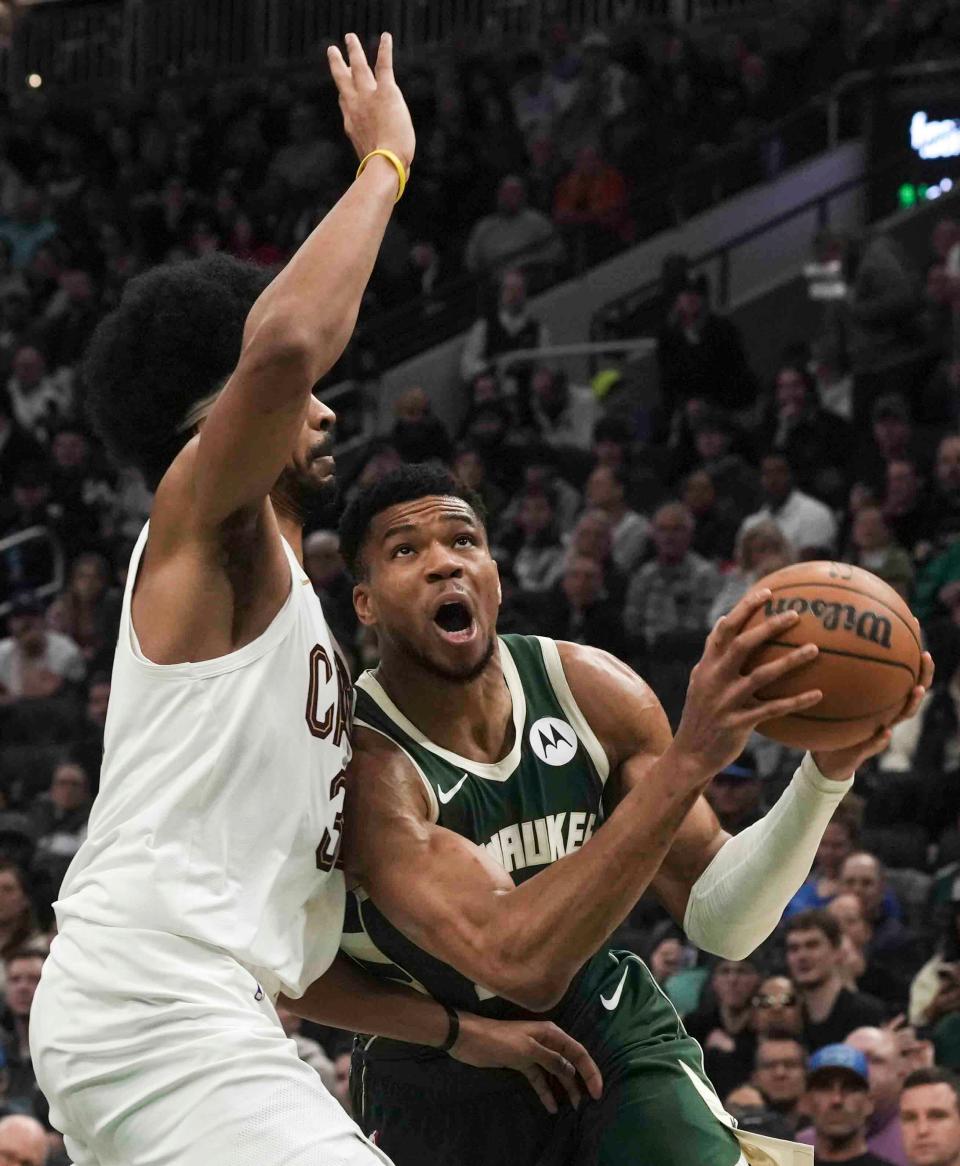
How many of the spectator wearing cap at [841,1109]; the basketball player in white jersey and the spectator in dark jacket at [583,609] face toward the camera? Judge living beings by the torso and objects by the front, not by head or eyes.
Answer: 2

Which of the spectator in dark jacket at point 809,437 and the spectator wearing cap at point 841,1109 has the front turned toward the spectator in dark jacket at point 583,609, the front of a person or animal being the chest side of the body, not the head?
the spectator in dark jacket at point 809,437

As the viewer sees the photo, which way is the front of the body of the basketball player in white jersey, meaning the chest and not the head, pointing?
to the viewer's right

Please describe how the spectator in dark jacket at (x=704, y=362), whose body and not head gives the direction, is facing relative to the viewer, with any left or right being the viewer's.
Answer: facing the viewer and to the left of the viewer

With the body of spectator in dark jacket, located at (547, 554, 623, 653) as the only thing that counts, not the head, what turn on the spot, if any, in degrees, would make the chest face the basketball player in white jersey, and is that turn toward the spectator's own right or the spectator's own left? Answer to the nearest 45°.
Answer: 0° — they already face them

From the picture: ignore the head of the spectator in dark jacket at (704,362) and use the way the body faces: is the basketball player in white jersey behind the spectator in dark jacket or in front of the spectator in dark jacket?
in front

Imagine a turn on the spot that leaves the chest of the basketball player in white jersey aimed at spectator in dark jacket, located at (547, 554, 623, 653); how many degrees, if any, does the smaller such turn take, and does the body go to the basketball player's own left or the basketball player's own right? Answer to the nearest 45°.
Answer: approximately 90° to the basketball player's own left

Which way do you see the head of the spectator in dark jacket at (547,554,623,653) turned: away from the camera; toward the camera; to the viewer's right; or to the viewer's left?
toward the camera

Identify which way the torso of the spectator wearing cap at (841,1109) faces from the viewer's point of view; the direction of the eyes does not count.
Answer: toward the camera

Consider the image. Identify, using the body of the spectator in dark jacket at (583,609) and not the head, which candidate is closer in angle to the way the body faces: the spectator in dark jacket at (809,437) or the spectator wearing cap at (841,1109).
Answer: the spectator wearing cap

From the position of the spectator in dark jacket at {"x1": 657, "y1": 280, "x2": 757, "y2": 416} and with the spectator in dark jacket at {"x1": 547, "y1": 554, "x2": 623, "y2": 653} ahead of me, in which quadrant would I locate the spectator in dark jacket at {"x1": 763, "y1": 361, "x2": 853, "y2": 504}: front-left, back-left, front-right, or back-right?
front-left

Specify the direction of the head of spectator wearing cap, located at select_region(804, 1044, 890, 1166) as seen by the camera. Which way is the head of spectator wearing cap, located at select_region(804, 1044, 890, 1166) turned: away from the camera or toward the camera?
toward the camera

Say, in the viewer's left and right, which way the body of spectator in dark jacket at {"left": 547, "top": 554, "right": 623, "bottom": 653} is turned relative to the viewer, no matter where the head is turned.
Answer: facing the viewer

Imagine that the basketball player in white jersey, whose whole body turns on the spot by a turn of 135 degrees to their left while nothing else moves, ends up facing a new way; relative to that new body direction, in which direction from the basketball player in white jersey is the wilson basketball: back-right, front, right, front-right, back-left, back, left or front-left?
back-right

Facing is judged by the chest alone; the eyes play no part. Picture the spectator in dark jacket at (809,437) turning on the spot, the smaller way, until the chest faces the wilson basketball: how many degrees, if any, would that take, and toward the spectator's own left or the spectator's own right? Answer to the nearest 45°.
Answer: approximately 45° to the spectator's own left

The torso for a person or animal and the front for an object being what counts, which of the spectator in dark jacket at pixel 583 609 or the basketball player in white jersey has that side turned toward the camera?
the spectator in dark jacket
